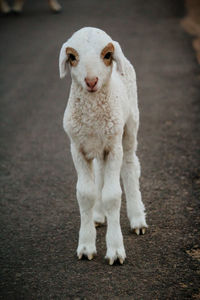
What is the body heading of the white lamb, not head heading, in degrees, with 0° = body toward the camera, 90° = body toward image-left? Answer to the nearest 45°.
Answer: approximately 0°
